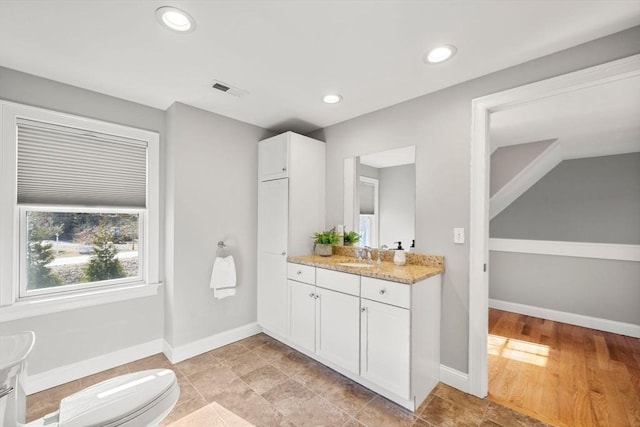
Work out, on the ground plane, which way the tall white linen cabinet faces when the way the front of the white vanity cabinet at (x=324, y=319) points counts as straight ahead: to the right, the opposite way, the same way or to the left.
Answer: the same way

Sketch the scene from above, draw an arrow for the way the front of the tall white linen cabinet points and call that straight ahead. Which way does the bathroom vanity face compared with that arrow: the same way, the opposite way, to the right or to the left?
the same way

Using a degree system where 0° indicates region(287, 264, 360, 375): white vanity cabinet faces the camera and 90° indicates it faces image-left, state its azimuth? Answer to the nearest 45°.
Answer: approximately 45°

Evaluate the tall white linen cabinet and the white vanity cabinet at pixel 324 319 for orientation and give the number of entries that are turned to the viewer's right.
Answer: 0

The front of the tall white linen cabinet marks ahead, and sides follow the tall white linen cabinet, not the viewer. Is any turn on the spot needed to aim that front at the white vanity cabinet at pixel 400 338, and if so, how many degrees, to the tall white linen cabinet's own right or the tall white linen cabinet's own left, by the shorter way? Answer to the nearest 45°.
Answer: approximately 90° to the tall white linen cabinet's own left

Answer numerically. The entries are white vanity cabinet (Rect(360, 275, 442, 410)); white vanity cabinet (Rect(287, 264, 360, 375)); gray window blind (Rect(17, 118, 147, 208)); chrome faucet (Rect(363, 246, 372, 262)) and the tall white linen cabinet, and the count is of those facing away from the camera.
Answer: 0

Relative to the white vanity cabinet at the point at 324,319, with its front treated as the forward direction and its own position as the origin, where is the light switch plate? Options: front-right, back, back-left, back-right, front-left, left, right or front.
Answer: back-left

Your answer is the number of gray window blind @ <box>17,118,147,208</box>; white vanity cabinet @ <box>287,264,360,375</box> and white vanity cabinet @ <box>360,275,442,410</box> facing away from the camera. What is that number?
0

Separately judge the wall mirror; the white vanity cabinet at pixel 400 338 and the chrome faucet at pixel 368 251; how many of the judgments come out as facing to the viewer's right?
0

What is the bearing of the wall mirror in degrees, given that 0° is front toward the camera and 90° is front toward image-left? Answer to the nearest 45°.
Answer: approximately 45°

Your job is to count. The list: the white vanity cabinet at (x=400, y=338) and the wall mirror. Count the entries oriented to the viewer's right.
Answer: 0

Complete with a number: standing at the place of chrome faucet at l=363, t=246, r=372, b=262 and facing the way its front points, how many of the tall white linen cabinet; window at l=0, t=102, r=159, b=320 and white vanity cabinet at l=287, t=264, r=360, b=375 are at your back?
0
